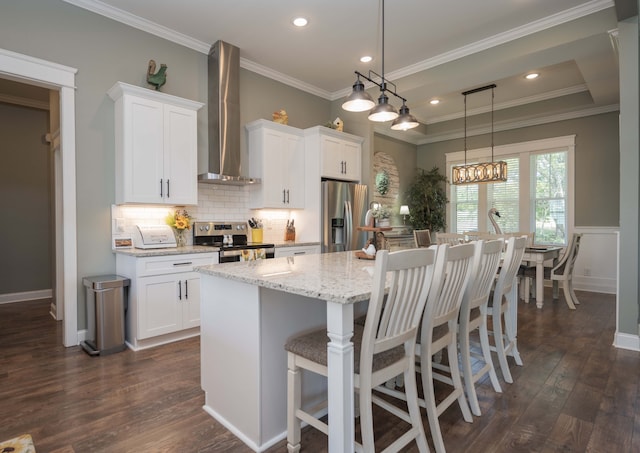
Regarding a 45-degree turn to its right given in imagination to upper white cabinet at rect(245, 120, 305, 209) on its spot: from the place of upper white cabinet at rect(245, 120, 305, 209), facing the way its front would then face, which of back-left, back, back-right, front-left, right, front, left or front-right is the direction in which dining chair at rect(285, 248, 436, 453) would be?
front

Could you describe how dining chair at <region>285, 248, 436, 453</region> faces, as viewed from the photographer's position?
facing away from the viewer and to the left of the viewer

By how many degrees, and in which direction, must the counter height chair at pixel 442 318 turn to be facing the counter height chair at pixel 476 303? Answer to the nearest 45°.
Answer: approximately 90° to its right

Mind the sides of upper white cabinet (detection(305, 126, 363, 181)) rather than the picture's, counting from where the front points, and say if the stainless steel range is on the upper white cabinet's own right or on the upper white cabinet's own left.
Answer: on the upper white cabinet's own right

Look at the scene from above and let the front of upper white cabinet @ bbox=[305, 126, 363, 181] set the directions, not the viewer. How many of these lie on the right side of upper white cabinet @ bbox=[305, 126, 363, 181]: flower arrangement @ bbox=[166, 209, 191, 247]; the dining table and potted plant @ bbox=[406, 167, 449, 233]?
1

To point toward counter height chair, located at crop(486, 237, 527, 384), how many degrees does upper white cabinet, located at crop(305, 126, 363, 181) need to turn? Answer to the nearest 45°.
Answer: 0° — it already faces it

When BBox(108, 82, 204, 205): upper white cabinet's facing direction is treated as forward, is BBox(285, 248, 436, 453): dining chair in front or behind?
in front

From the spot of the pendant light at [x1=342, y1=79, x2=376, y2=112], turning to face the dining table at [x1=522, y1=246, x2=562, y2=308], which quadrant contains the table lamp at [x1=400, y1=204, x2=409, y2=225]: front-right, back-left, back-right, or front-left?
front-left

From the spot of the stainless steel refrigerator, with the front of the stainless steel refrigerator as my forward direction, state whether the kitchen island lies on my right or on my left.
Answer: on my right

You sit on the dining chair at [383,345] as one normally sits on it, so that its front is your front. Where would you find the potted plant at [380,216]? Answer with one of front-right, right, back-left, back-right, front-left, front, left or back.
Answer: front-right

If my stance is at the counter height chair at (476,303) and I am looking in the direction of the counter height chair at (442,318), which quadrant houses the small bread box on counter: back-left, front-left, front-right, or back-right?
front-right

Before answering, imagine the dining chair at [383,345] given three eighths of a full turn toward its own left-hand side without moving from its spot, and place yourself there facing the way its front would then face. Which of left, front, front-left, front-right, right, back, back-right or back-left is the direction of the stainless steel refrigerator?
back

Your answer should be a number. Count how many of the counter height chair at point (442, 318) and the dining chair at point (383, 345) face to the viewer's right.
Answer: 0

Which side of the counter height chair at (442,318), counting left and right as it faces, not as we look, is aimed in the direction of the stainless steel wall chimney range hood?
front

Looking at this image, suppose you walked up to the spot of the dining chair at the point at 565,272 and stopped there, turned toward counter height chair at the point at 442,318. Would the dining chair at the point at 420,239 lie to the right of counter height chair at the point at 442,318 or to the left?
right

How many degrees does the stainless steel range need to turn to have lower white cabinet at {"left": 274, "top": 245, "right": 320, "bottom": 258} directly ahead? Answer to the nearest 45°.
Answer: approximately 45° to its left

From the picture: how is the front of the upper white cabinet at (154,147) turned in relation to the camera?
facing the viewer and to the right of the viewer
